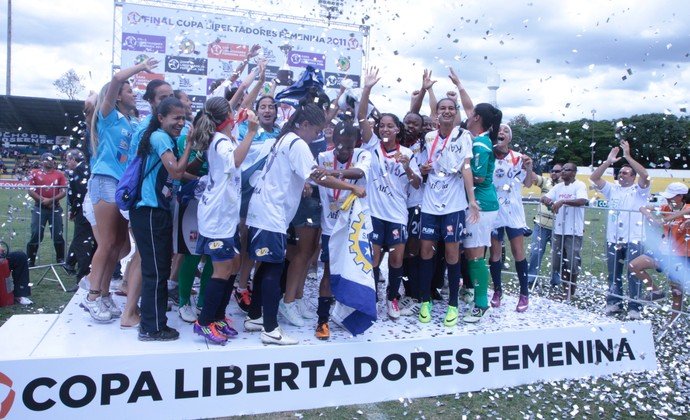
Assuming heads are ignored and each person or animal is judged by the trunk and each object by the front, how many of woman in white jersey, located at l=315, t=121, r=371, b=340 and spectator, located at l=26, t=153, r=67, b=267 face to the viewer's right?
0

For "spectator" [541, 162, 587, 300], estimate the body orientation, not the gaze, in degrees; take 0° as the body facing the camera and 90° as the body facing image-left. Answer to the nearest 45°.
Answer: approximately 45°

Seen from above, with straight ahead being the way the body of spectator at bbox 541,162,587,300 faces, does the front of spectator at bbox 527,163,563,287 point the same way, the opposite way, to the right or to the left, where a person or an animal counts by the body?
the same way

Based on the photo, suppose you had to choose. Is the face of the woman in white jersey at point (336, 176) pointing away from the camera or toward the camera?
toward the camera

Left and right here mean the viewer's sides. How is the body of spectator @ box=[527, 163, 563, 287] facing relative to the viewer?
facing the viewer and to the left of the viewer

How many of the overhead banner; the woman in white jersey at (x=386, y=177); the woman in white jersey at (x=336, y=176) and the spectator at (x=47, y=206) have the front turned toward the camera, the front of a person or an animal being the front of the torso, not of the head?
4

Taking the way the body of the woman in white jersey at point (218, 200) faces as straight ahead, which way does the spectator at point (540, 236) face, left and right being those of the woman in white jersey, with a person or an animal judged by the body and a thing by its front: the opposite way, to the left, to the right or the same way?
the opposite way

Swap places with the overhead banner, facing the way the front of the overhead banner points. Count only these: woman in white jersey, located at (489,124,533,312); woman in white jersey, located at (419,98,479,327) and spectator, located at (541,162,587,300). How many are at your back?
0

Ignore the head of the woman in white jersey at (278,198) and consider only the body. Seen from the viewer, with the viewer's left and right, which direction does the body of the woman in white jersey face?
facing to the right of the viewer

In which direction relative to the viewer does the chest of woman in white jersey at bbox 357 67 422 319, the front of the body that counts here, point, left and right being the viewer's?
facing the viewer

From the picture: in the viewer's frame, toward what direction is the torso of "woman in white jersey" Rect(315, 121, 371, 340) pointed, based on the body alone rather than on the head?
toward the camera

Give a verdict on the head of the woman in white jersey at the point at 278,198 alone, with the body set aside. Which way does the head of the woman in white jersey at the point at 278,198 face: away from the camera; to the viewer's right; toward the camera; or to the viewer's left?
to the viewer's right

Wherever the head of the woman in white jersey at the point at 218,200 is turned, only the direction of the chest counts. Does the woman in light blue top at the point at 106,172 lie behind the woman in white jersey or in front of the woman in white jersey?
behind

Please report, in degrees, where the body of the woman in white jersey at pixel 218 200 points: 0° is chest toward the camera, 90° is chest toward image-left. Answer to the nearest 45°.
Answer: approximately 270°

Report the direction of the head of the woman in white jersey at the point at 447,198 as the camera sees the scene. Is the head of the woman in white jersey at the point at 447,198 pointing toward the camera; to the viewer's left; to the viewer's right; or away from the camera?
toward the camera

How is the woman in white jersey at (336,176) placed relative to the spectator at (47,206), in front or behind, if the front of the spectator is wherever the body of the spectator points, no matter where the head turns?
in front

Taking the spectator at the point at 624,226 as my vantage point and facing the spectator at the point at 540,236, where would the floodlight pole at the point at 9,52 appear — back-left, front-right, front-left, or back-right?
front-left

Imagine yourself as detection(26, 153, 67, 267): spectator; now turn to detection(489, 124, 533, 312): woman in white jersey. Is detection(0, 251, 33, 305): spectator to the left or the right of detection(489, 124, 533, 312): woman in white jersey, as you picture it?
right
